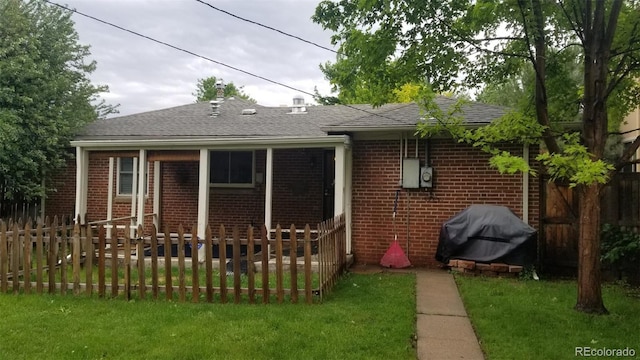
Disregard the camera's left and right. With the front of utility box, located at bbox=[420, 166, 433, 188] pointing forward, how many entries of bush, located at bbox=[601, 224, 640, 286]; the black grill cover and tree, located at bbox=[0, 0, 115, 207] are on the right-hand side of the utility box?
1

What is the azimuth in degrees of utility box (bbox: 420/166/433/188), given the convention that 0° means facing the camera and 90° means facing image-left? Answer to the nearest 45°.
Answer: approximately 0°

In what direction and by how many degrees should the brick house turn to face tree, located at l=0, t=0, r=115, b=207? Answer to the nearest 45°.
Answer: approximately 90° to its right

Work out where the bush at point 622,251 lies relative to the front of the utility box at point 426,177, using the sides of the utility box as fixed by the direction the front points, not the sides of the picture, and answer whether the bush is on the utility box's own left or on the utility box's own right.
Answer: on the utility box's own left

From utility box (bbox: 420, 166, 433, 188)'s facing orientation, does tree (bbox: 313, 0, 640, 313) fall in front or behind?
in front

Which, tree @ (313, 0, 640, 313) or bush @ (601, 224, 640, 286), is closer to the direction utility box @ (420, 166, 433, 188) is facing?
the tree

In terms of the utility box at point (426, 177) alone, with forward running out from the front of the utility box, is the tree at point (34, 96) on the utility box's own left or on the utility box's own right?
on the utility box's own right
